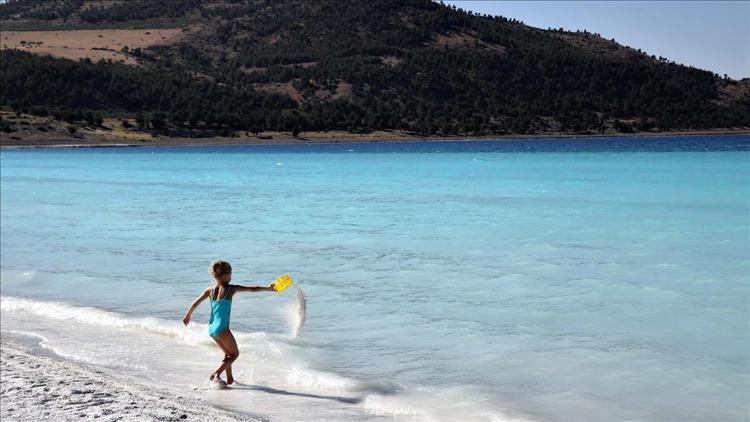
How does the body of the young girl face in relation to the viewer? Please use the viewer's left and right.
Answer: facing away from the viewer and to the right of the viewer
